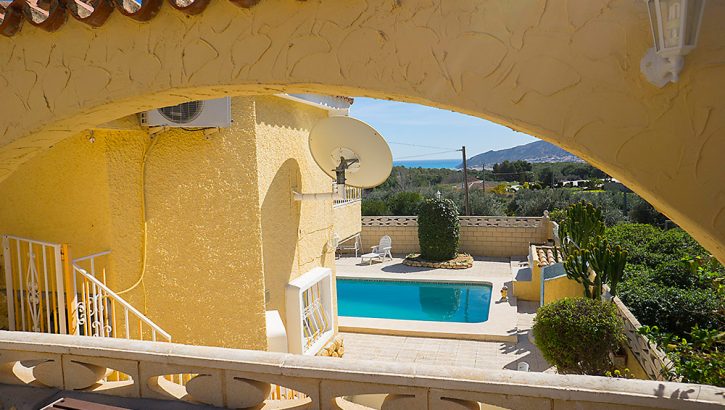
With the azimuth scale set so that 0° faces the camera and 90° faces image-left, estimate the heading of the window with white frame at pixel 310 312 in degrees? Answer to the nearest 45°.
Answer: approximately 315°

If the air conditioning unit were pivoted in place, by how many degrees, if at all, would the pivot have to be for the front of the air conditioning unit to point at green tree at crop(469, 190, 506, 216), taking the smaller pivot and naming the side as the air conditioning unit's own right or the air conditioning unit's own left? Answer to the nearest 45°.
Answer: approximately 135° to the air conditioning unit's own left

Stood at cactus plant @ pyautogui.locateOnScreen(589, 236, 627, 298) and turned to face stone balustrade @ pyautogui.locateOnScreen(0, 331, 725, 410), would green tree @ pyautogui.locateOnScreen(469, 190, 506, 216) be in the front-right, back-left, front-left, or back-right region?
back-right

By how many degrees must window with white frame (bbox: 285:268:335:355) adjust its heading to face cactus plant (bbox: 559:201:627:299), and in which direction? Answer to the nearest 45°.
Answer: approximately 45° to its left

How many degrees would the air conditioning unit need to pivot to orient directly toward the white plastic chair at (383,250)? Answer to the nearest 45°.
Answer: approximately 135° to its left

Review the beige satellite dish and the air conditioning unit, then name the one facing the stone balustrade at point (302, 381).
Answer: the air conditioning unit

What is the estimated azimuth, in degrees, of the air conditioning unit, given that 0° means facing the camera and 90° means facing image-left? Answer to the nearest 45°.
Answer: approximately 0°

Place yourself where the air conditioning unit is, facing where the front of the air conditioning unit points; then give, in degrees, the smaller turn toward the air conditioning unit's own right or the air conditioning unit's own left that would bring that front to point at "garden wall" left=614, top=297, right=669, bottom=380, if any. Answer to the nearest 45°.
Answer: approximately 90° to the air conditioning unit's own left

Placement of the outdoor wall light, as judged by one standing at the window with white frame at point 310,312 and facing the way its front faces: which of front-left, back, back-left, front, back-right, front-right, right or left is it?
front-right
